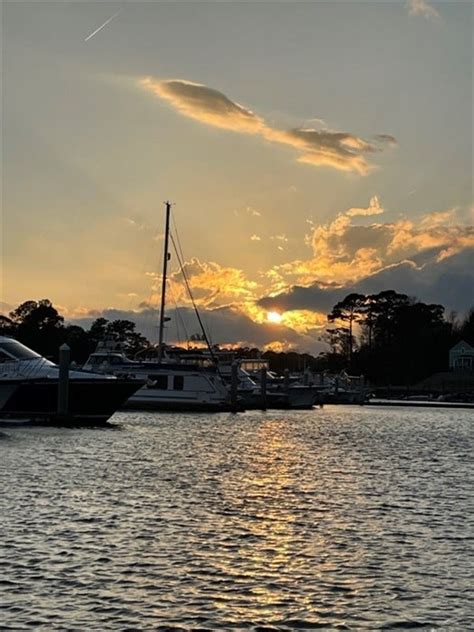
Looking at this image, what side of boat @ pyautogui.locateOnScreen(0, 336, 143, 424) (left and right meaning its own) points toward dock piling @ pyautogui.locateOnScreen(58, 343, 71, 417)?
right

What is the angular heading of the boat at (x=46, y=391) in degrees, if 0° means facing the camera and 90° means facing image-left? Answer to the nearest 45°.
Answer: approximately 270°
